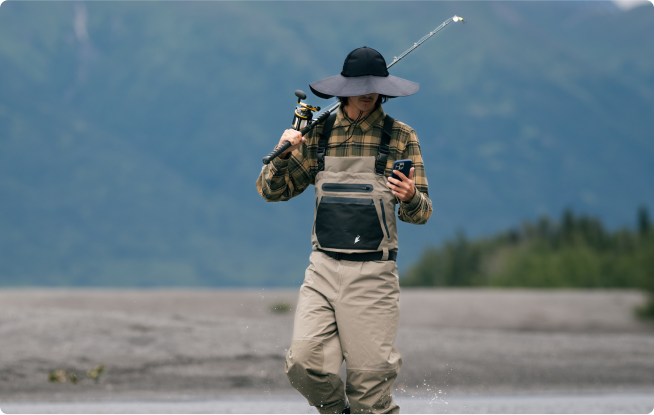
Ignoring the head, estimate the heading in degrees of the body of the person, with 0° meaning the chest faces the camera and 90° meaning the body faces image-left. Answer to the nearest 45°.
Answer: approximately 0°
